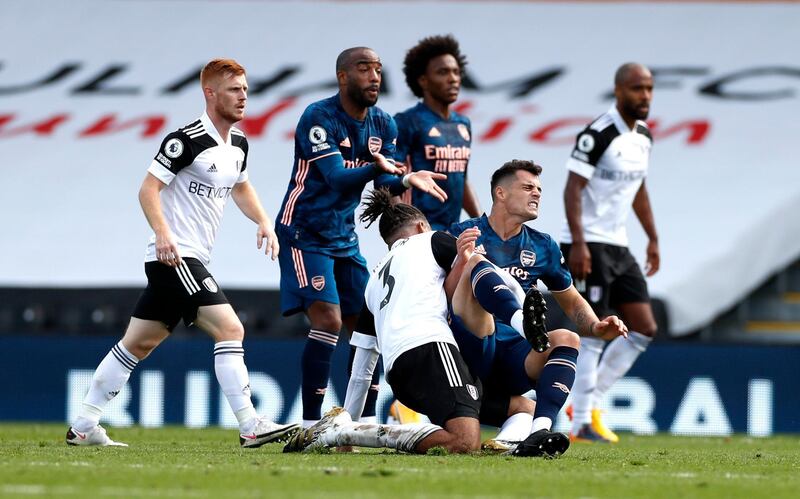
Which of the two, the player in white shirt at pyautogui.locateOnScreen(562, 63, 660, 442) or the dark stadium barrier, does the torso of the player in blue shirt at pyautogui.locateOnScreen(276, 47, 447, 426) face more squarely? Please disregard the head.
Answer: the player in white shirt

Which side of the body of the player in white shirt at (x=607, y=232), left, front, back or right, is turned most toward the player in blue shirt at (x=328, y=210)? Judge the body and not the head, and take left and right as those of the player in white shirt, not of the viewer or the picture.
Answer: right

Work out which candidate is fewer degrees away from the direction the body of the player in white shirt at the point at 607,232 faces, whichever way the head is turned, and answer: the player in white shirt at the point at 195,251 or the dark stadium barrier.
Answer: the player in white shirt

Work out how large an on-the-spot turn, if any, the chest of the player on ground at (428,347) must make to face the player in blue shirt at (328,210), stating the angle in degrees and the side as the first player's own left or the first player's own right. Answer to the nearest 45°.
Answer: approximately 90° to the first player's own left

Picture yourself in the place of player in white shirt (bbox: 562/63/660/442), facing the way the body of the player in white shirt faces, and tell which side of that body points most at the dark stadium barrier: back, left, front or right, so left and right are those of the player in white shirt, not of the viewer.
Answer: back

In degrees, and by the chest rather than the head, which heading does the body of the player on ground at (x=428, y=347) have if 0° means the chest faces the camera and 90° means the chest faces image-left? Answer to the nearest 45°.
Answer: approximately 225°

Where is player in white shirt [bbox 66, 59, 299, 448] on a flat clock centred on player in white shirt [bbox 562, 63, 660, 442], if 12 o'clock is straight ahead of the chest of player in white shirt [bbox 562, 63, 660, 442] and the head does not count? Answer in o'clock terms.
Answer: player in white shirt [bbox 66, 59, 299, 448] is roughly at 3 o'clock from player in white shirt [bbox 562, 63, 660, 442].

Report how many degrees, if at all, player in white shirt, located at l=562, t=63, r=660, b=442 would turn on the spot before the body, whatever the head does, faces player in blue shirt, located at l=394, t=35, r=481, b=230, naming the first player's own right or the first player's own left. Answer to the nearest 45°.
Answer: approximately 90° to the first player's own right

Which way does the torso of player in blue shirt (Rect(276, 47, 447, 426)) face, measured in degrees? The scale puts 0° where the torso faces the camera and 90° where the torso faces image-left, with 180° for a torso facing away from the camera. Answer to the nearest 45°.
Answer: approximately 315°
